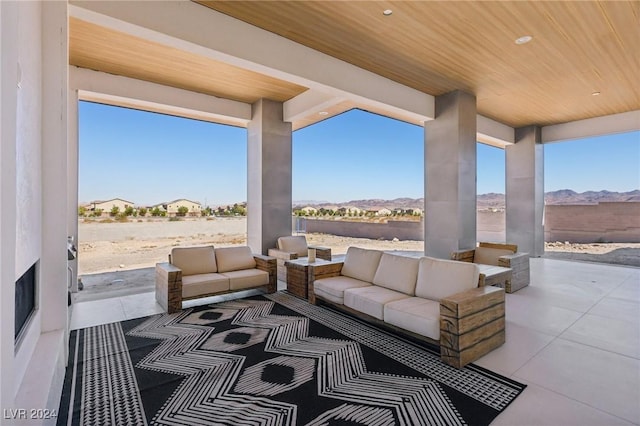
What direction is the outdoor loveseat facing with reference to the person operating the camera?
facing the viewer and to the right of the viewer

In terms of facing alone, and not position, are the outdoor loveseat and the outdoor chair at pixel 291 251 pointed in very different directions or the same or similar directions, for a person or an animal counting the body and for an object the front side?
same or similar directions

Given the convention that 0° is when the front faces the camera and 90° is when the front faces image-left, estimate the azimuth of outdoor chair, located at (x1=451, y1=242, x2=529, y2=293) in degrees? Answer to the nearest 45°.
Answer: approximately 45°

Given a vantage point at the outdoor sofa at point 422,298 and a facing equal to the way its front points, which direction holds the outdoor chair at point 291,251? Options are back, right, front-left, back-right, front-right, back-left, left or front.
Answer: right

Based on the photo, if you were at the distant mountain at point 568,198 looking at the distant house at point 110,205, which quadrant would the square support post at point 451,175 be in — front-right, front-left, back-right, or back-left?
front-left

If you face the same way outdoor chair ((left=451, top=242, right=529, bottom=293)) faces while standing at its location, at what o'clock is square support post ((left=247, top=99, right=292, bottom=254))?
The square support post is roughly at 1 o'clock from the outdoor chair.

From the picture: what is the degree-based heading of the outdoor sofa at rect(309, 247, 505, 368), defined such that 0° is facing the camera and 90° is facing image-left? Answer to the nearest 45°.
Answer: approximately 45°

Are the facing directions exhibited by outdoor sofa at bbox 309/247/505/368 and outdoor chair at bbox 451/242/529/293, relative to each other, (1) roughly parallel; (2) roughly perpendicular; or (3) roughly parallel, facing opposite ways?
roughly parallel

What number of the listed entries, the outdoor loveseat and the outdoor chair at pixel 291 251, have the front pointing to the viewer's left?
0

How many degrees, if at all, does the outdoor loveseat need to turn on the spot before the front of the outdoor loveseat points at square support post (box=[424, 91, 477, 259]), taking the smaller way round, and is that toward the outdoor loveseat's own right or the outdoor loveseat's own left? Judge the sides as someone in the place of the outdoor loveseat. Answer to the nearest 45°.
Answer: approximately 45° to the outdoor loveseat's own left

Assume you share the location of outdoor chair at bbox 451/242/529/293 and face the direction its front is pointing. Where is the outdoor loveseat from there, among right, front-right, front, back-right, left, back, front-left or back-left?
front

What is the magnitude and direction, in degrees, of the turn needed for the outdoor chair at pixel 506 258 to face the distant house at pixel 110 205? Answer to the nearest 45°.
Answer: approximately 45° to its right

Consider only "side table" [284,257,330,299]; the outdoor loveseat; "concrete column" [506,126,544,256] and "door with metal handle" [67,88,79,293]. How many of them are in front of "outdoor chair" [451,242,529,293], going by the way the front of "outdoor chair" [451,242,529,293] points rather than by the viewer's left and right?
3

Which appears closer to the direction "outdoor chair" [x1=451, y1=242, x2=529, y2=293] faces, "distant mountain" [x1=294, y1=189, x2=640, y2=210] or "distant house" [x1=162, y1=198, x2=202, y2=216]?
the distant house

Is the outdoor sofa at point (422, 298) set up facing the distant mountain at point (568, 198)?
no

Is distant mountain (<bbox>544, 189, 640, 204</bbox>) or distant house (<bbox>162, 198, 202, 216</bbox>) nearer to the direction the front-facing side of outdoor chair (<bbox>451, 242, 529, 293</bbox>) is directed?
the distant house

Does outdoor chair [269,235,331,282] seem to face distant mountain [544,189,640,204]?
no

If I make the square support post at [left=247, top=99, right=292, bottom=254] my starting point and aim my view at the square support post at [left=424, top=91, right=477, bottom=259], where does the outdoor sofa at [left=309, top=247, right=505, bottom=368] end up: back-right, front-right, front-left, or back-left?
front-right

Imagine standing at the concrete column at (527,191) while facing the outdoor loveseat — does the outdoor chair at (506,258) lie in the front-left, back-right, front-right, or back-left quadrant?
front-left

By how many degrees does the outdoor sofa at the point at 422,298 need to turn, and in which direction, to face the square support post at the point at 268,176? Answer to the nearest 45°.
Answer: approximately 90° to its right
